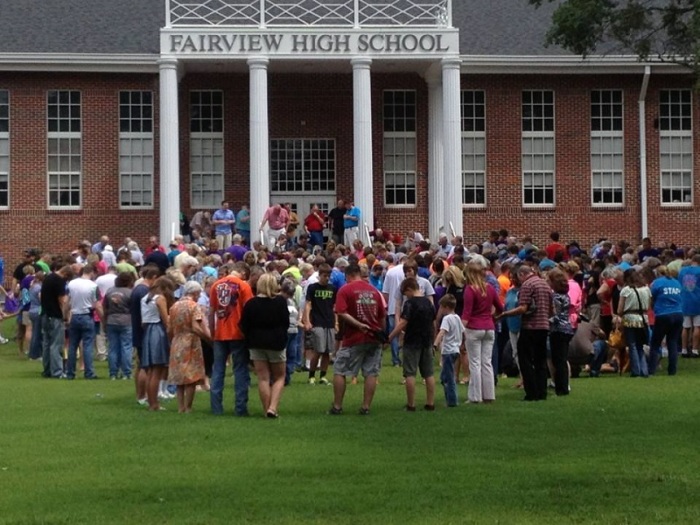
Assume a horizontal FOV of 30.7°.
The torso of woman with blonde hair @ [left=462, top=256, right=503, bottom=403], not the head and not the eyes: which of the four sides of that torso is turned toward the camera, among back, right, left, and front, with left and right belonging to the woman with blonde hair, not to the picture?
back

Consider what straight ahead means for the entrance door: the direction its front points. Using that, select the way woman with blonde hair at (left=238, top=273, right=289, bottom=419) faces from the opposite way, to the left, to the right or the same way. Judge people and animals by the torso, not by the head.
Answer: the opposite way

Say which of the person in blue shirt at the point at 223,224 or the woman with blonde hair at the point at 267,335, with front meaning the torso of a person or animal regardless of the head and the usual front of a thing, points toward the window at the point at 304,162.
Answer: the woman with blonde hair

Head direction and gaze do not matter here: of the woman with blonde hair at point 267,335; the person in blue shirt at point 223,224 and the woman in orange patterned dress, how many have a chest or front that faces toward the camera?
1

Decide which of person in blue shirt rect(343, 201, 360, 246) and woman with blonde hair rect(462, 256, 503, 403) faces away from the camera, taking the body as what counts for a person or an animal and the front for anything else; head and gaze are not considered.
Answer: the woman with blonde hair

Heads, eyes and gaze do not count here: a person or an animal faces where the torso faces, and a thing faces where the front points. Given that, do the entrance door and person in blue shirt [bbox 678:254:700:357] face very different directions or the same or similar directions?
very different directions

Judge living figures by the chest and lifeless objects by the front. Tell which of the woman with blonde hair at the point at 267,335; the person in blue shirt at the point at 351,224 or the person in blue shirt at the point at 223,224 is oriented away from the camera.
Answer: the woman with blonde hair

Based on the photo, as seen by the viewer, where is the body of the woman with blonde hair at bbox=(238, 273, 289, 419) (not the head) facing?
away from the camera

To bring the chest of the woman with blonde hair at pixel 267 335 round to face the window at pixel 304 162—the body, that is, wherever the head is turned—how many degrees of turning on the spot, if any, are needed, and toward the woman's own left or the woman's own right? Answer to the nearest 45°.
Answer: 0° — they already face it

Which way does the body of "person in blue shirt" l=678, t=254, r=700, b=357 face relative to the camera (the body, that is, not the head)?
away from the camera

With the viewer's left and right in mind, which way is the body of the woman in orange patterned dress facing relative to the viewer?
facing away from the viewer and to the right of the viewer

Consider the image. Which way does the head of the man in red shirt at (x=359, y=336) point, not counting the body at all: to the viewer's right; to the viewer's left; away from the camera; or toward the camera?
away from the camera

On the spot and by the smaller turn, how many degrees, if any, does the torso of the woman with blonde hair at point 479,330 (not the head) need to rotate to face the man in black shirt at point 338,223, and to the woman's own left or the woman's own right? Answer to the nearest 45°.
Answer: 0° — they already face them

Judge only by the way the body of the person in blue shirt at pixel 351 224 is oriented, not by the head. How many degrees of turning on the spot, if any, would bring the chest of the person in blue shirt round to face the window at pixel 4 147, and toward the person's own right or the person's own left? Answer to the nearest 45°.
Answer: approximately 45° to the person's own right

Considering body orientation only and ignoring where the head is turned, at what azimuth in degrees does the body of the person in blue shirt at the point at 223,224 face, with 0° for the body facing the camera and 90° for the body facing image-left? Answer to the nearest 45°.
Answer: approximately 0°

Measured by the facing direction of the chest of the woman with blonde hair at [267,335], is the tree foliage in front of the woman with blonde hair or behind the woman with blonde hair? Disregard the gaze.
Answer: in front

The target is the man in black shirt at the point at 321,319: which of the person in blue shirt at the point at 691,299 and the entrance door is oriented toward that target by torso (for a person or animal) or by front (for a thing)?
the entrance door
